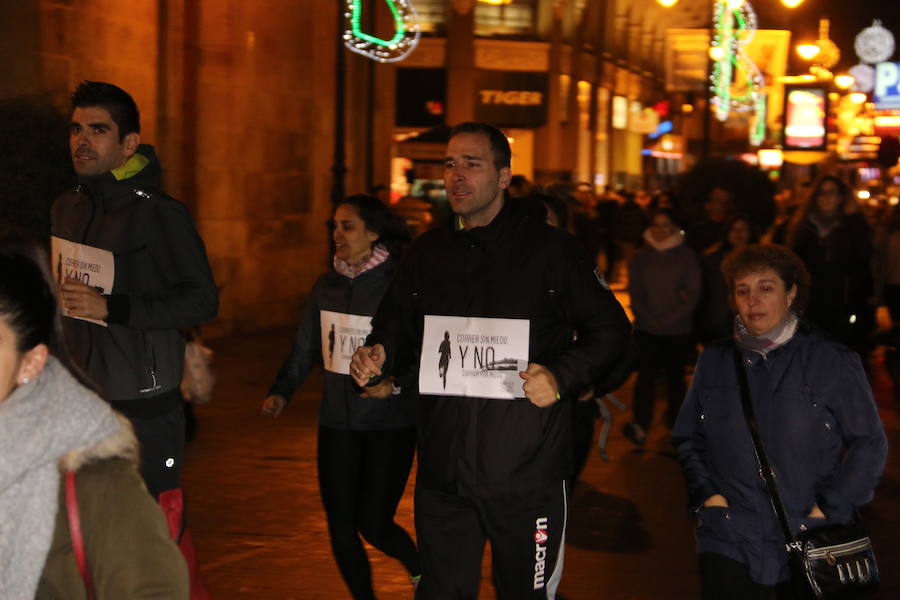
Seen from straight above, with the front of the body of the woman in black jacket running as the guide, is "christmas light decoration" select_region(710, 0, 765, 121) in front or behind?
behind

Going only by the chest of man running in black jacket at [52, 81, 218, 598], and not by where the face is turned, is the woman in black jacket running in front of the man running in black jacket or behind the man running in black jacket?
behind

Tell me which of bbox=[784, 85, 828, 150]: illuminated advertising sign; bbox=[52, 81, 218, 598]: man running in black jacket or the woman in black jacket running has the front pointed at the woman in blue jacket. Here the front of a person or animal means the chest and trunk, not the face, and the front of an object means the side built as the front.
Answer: the illuminated advertising sign

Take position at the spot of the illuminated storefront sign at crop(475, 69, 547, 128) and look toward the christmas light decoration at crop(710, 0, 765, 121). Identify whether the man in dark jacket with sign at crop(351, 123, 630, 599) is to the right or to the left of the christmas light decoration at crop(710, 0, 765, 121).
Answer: right

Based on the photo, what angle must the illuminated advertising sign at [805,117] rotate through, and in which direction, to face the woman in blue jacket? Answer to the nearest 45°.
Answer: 0° — it already faces them

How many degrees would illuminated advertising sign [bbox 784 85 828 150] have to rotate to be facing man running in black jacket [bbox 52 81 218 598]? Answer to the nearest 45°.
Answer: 0° — it already faces them

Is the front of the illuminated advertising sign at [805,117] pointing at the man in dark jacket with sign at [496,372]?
yes
